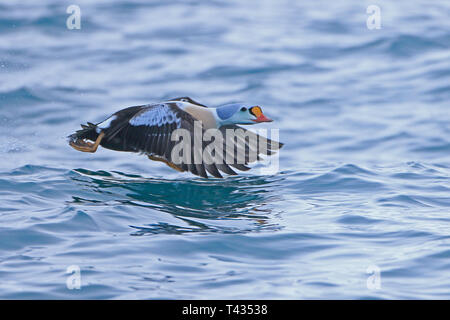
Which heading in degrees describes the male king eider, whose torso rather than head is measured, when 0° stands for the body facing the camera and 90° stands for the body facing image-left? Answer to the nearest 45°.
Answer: approximately 270°
